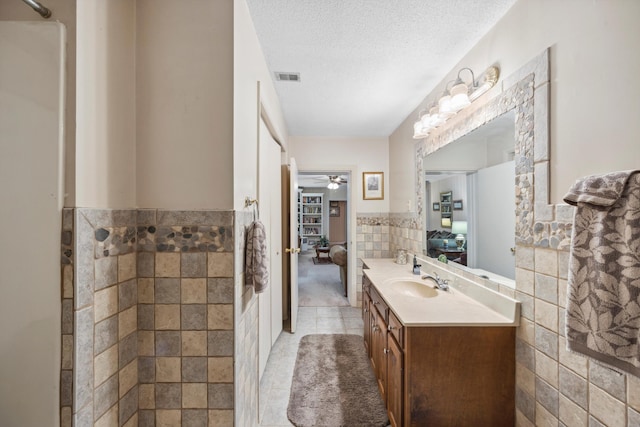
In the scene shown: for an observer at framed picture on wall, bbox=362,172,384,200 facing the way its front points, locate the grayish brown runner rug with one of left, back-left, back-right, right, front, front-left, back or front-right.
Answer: front

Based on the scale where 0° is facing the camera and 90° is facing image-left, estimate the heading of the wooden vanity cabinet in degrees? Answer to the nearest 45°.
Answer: approximately 90°

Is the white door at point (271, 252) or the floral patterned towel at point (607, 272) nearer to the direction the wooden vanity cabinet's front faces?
the white door

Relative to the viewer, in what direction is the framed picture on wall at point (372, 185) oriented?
toward the camera

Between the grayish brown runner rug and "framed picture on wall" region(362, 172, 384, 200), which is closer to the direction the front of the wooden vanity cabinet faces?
the grayish brown runner rug

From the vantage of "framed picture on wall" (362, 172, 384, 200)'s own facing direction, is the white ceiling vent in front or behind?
in front

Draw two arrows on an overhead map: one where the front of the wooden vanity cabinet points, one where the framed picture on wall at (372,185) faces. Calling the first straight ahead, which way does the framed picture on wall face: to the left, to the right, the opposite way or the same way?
to the left

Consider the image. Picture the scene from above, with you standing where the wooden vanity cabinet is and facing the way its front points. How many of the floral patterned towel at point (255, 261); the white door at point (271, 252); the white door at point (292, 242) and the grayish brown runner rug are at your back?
0

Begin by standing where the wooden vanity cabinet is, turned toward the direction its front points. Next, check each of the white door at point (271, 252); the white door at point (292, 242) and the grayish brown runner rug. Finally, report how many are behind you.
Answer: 0

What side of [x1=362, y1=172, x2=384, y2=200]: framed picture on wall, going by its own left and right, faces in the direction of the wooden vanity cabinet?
front

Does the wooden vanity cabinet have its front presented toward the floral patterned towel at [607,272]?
no

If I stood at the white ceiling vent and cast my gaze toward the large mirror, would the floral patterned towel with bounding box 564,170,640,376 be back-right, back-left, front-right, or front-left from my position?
front-right

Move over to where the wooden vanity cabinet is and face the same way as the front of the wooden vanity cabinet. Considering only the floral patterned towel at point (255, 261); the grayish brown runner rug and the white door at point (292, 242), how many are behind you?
0
